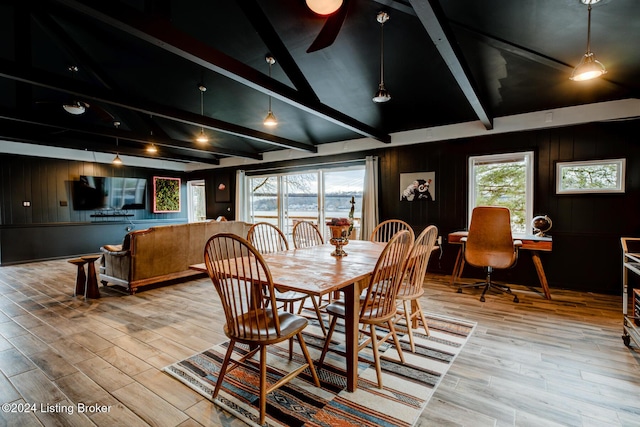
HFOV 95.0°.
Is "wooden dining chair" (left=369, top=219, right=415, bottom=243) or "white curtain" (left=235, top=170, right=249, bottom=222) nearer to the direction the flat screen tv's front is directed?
the wooden dining chair

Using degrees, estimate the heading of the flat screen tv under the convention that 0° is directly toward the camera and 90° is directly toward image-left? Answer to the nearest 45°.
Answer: approximately 0°

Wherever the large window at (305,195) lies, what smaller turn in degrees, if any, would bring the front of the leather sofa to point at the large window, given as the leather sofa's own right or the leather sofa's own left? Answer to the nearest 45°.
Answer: approximately 90° to the leather sofa's own right

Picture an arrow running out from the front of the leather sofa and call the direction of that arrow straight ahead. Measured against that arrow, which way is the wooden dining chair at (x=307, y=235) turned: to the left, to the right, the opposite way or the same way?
the opposite way

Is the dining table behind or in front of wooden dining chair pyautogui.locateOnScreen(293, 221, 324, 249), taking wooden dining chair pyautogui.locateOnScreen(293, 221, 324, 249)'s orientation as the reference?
in front

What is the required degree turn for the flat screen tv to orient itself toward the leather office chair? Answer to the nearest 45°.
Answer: approximately 45° to its left

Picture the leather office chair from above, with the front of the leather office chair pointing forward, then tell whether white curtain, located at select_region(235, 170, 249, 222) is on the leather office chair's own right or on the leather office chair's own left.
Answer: on the leather office chair's own left

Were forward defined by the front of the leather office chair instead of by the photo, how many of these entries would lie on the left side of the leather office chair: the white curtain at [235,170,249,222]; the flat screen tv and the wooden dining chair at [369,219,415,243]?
3

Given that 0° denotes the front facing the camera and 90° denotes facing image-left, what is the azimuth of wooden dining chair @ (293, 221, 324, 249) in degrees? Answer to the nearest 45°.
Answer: approximately 315°

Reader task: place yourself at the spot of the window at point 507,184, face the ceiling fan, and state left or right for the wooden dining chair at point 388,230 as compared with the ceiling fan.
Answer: right

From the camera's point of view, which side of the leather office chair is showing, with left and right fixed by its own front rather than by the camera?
back

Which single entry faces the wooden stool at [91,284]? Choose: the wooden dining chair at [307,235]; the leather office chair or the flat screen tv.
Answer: the flat screen tv

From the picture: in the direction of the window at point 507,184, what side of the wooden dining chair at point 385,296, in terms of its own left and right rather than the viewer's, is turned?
right

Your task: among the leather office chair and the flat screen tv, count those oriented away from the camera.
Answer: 1
